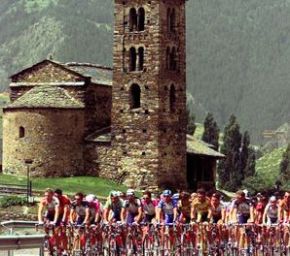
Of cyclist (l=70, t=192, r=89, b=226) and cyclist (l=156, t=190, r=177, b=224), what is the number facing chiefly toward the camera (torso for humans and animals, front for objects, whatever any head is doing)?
2

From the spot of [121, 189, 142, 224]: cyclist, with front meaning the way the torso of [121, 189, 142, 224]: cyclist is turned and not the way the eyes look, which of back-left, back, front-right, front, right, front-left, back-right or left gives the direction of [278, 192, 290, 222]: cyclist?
left

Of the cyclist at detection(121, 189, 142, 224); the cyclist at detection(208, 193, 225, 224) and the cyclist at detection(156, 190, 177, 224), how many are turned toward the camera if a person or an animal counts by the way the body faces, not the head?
3

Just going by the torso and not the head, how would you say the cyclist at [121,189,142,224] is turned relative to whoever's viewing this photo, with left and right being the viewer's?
facing the viewer

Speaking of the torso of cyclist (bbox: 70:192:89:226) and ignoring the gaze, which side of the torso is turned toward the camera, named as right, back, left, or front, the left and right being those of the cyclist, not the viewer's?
front

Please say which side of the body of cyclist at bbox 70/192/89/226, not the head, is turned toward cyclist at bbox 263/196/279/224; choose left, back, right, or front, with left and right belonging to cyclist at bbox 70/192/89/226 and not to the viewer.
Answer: left

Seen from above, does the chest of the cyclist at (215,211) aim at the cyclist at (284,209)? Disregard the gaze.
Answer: no

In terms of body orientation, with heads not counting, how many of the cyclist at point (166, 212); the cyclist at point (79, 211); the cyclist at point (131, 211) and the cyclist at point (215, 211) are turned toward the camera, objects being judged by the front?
4

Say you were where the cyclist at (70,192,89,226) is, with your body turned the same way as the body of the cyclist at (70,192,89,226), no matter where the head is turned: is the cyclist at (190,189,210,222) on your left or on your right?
on your left

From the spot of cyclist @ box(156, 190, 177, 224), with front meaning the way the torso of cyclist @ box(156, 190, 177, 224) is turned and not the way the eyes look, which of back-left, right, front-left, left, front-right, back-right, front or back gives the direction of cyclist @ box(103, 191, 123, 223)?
right

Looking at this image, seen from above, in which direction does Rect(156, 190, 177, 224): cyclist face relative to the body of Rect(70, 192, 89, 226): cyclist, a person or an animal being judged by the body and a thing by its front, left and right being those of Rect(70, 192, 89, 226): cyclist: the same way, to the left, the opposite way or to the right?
the same way

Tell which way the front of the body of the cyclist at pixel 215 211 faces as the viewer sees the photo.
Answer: toward the camera

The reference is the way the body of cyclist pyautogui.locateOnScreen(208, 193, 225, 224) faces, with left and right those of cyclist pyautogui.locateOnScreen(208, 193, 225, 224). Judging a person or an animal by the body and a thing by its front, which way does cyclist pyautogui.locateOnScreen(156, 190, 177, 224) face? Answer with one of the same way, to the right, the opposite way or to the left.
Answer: the same way

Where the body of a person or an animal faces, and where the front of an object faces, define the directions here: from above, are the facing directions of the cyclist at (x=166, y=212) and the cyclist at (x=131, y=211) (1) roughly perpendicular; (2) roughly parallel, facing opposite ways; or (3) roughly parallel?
roughly parallel

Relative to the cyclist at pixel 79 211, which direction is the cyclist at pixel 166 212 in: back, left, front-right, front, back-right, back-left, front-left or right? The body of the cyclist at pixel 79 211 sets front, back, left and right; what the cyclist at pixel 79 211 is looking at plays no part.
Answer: left
